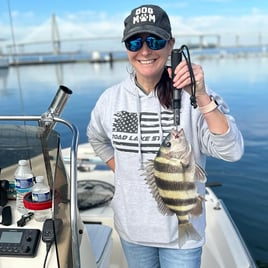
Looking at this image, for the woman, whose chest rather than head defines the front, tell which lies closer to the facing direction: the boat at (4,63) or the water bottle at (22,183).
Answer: the water bottle

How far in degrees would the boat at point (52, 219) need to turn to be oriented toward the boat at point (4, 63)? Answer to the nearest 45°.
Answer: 0° — it already faces it

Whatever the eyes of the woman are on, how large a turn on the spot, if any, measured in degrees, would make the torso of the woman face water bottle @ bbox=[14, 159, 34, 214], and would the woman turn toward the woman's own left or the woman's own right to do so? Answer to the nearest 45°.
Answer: approximately 90° to the woman's own right

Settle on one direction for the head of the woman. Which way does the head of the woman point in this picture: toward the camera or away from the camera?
toward the camera

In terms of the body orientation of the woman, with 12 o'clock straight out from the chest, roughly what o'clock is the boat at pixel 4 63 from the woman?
The boat is roughly at 5 o'clock from the woman.

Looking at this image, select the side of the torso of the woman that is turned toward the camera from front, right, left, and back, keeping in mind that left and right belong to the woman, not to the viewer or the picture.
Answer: front

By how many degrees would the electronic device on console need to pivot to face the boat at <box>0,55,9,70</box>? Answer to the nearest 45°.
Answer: approximately 180°

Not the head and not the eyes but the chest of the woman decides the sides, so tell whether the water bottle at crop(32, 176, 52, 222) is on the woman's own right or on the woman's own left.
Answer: on the woman's own right

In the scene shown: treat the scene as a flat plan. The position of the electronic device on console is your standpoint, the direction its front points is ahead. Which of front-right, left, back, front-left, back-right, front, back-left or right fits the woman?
left

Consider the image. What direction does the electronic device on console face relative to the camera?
toward the camera

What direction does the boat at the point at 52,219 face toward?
away from the camera

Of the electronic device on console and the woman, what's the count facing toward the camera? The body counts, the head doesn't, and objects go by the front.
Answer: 2
